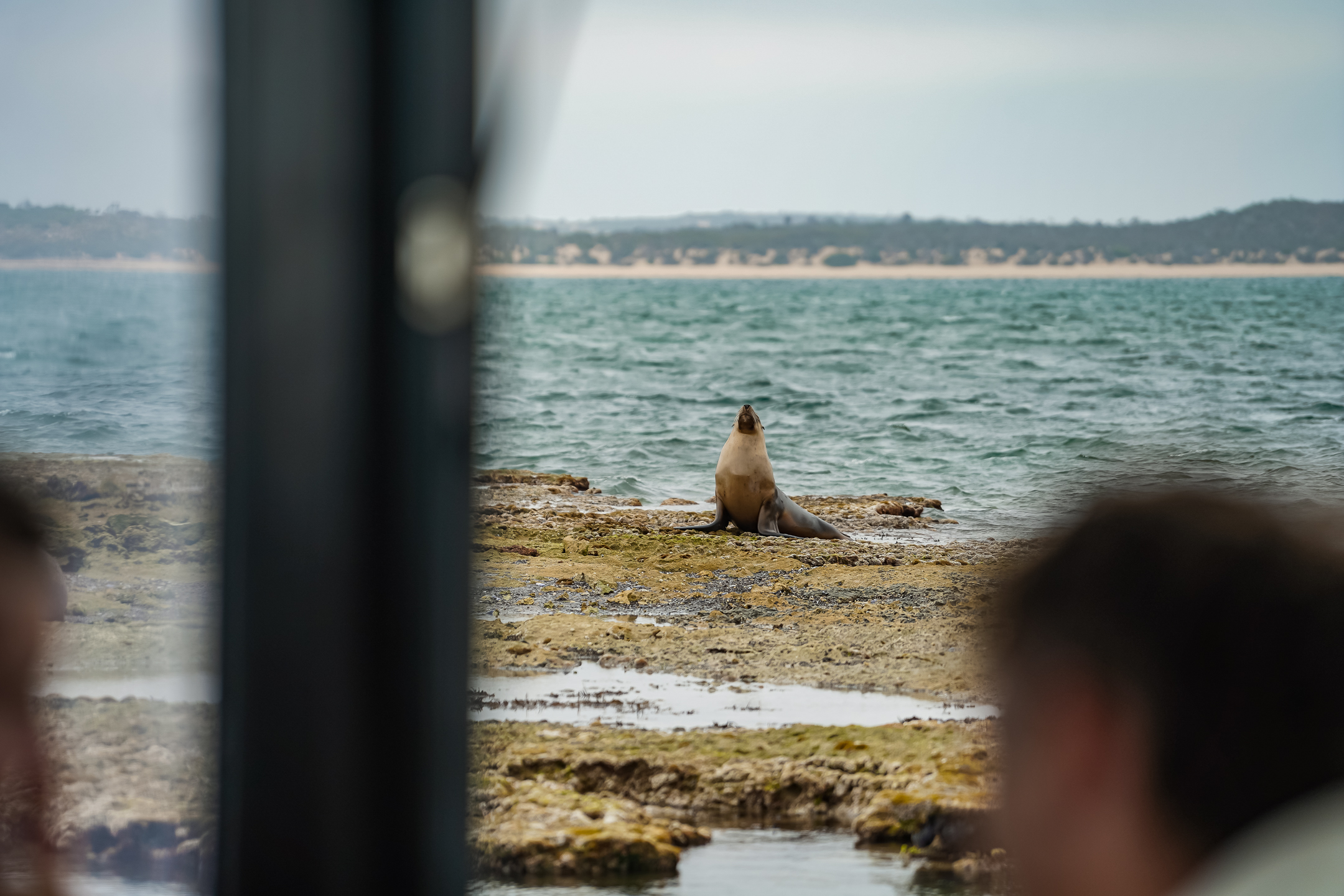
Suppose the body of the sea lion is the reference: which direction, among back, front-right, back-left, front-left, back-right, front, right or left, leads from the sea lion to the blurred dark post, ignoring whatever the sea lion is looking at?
front-left

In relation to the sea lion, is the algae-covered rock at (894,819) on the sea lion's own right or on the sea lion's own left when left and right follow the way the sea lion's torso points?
on the sea lion's own left

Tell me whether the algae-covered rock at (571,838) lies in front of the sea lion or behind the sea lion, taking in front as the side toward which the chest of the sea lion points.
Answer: in front

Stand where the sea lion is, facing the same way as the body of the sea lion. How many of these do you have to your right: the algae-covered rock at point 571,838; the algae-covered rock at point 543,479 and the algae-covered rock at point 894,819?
1

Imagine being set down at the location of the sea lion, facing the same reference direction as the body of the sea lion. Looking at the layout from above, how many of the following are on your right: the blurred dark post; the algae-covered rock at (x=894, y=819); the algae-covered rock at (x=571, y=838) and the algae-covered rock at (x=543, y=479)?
1

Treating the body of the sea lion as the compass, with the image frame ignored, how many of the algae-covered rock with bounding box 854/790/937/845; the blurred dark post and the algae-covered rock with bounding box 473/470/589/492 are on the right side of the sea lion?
1

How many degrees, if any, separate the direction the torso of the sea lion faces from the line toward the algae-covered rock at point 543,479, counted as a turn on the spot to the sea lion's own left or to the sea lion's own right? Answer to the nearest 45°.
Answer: approximately 90° to the sea lion's own right

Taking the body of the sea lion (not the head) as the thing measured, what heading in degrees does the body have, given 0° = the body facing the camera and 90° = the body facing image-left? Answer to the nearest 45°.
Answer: approximately 45°
